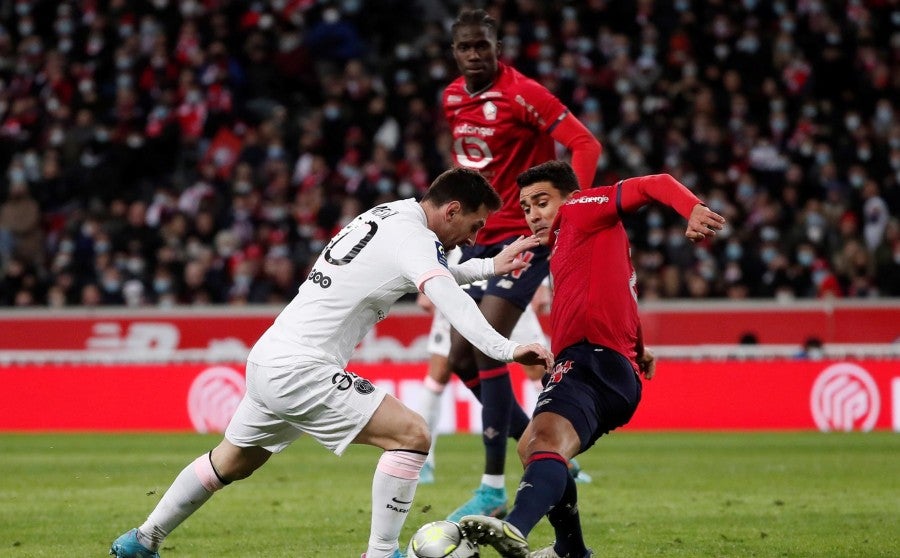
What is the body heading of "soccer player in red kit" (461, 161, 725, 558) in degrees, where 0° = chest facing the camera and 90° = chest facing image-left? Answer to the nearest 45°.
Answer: approximately 90°

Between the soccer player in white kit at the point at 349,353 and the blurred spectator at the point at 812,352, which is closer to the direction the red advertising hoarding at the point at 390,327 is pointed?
the soccer player in white kit

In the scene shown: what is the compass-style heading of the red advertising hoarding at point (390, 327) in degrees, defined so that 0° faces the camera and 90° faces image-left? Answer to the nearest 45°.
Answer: approximately 0°

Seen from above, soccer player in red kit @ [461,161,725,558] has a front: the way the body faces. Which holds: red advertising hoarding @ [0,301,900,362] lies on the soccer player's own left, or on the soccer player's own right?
on the soccer player's own right

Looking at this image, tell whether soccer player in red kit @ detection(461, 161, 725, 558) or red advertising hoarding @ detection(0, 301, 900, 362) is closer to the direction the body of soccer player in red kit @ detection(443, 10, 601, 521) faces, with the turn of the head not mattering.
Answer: the soccer player in red kit

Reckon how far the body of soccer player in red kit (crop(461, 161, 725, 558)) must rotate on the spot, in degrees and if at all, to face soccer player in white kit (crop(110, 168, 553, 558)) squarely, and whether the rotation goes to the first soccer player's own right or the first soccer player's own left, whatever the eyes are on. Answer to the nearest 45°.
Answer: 0° — they already face them

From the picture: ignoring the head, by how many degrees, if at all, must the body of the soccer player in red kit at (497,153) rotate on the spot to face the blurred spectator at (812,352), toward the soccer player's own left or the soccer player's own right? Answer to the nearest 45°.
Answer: approximately 180°

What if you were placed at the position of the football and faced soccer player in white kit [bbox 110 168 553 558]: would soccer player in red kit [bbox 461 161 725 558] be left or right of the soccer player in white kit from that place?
right

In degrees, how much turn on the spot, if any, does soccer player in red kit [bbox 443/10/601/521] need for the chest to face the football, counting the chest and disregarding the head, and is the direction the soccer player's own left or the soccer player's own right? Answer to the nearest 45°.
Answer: approximately 45° to the soccer player's own left

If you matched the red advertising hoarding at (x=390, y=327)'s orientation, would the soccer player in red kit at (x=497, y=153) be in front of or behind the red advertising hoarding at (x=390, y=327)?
in front

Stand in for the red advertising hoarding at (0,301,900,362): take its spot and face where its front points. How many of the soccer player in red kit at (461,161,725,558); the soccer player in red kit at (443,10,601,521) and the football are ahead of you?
3
